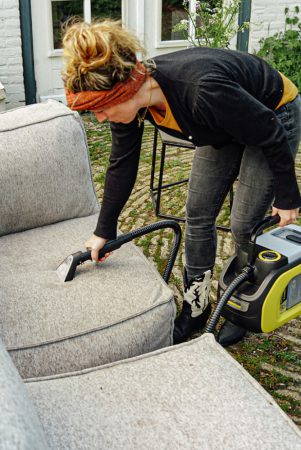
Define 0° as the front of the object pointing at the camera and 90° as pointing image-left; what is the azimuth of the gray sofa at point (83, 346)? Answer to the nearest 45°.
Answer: approximately 315°

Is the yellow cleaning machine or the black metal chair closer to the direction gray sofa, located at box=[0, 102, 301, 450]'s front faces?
the yellow cleaning machine

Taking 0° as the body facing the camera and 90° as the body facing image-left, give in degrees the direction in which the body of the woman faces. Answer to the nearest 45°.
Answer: approximately 45°

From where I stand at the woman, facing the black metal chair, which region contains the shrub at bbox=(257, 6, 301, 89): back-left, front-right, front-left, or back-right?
front-right

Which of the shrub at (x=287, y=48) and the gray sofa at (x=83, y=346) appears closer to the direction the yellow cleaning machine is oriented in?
the gray sofa

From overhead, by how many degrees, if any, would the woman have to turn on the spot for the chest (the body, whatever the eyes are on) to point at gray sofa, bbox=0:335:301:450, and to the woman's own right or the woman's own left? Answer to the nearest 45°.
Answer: approximately 45° to the woman's own left

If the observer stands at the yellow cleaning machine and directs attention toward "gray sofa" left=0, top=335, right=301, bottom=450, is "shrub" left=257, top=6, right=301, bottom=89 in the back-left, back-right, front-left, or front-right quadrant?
back-right

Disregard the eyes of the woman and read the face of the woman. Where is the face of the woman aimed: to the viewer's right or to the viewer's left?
to the viewer's left

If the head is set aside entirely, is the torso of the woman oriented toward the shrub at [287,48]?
no
